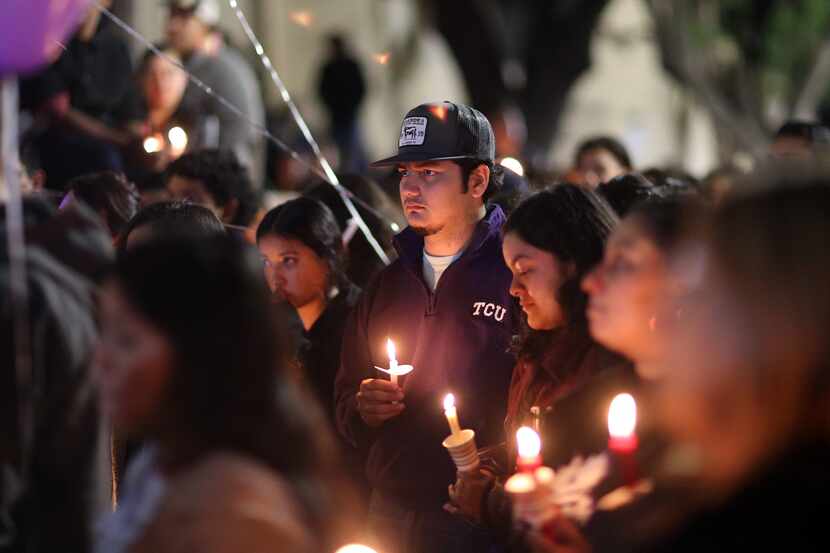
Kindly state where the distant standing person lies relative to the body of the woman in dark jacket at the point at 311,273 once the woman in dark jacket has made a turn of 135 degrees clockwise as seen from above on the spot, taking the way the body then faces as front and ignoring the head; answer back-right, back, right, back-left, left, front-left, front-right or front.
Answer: front

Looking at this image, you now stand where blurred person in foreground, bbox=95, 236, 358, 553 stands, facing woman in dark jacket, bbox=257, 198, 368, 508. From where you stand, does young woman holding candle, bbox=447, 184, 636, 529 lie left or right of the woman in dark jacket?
right

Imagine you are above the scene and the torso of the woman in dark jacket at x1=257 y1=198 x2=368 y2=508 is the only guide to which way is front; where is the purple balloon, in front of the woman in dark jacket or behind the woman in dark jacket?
in front

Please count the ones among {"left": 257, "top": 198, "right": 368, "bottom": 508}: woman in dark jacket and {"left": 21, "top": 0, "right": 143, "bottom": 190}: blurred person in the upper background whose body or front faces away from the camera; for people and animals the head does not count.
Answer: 0

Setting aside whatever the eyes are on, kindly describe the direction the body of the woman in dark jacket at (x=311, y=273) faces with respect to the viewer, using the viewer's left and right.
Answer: facing the viewer and to the left of the viewer

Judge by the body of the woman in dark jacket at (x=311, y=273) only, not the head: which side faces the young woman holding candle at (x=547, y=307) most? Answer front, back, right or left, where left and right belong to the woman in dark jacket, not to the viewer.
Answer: left

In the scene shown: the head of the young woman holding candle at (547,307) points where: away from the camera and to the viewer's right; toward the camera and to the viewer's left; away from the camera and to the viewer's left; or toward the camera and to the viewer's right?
toward the camera and to the viewer's left
